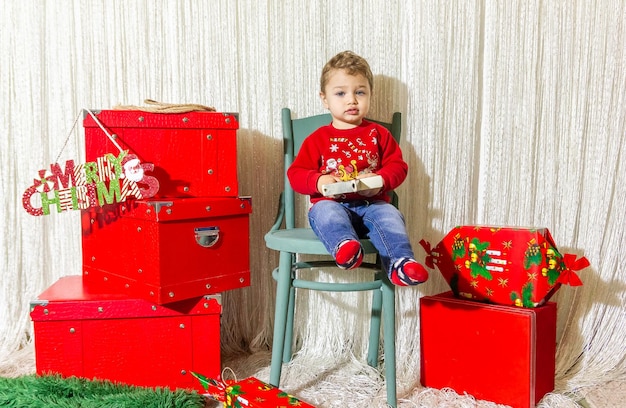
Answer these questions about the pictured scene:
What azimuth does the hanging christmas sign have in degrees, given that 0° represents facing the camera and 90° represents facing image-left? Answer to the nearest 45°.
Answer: approximately 0°

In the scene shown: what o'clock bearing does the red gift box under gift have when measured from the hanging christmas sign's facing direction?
The red gift box under gift is roughly at 10 o'clock from the hanging christmas sign.

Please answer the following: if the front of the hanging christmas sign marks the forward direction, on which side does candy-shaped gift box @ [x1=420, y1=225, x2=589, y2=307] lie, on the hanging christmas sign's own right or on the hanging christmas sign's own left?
on the hanging christmas sign's own left
